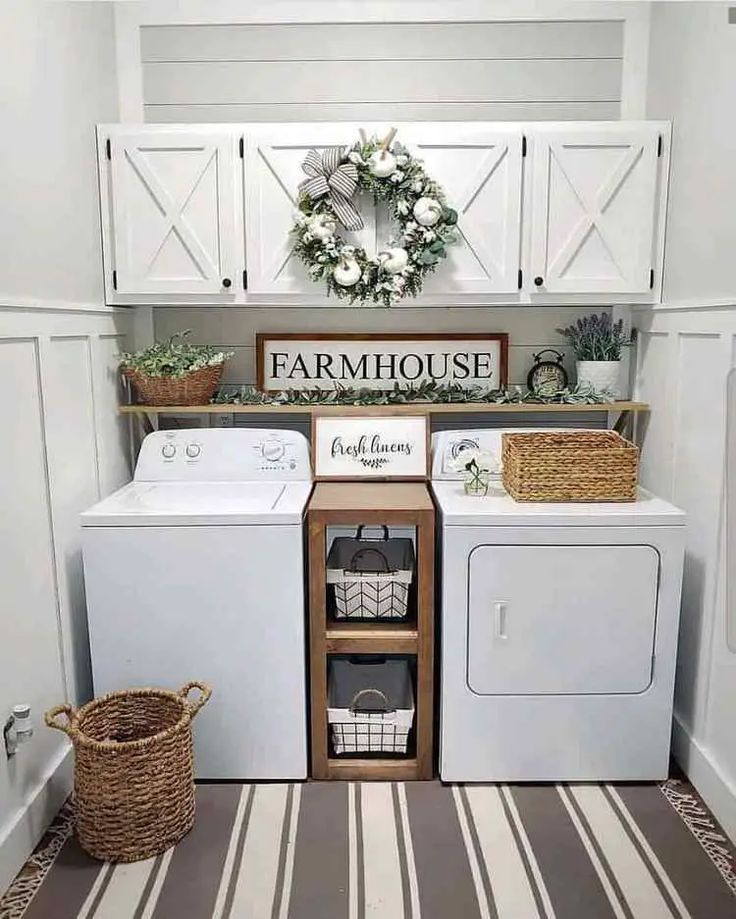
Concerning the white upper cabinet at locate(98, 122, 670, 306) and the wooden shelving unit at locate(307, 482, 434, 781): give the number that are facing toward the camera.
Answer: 2

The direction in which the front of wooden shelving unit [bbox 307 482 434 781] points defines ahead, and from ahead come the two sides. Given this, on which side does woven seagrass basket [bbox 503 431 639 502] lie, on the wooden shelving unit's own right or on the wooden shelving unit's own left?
on the wooden shelving unit's own left

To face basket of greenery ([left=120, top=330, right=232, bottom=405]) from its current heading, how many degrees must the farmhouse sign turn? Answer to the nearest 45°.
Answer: approximately 90° to its right

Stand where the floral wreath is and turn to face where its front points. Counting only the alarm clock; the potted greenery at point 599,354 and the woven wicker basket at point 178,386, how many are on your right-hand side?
1

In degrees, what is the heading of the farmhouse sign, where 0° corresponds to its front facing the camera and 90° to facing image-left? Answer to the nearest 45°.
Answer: approximately 0°

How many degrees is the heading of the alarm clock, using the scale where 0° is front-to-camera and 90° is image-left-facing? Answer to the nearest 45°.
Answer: approximately 0°
